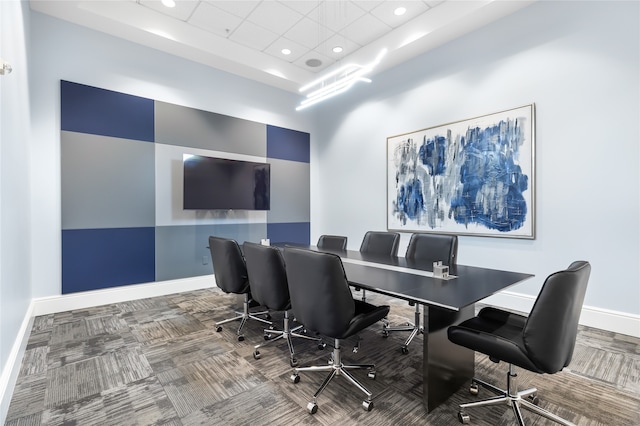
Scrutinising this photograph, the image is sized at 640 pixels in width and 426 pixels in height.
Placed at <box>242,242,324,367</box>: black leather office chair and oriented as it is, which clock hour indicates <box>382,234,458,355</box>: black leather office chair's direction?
<box>382,234,458,355</box>: black leather office chair is roughly at 1 o'clock from <box>242,242,324,367</box>: black leather office chair.

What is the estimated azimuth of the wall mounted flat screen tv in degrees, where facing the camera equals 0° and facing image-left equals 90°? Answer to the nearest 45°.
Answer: approximately 315°

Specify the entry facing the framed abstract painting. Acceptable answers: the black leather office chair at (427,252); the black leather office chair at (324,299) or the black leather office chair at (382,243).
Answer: the black leather office chair at (324,299)

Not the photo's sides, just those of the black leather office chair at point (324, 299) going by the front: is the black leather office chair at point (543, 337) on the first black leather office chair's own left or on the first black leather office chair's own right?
on the first black leather office chair's own right

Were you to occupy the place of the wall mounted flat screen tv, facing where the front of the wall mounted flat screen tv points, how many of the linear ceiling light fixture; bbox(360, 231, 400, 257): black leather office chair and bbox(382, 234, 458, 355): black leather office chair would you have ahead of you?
3

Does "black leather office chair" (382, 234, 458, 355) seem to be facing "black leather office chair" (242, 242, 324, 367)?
yes

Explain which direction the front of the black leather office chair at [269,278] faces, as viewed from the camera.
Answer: facing away from the viewer and to the right of the viewer

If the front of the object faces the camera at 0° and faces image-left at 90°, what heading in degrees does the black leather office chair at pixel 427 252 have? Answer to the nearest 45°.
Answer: approximately 45°

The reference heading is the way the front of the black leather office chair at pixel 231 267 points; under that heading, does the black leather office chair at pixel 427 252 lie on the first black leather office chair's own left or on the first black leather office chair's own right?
on the first black leather office chair's own right

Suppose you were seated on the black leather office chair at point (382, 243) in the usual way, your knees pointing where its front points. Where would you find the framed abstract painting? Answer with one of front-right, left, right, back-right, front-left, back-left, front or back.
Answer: back

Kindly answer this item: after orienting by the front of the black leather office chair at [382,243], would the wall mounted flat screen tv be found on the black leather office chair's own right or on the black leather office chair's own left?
on the black leather office chair's own right

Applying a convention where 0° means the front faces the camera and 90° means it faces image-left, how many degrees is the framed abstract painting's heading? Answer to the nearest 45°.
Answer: approximately 45°

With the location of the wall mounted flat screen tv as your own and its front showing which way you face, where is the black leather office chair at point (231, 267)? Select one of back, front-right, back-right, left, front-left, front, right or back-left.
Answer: front-right

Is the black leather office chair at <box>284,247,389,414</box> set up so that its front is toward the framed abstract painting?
yes

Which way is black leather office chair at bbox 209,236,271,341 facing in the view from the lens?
facing away from the viewer and to the right of the viewer
